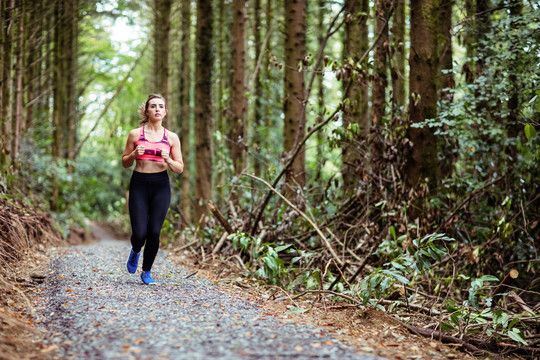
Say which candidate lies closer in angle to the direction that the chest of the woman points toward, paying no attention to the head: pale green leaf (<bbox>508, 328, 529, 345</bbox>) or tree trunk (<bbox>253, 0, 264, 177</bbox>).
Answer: the pale green leaf

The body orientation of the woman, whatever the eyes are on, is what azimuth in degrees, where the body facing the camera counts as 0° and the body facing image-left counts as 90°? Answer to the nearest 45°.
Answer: approximately 0°

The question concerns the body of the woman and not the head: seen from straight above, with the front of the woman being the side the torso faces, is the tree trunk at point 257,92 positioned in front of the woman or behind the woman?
behind

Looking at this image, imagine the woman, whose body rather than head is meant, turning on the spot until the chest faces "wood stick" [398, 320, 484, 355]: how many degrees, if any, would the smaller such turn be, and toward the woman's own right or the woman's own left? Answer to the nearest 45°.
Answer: approximately 45° to the woman's own left

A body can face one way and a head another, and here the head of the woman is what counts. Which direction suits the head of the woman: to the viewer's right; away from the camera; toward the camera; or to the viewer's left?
toward the camera

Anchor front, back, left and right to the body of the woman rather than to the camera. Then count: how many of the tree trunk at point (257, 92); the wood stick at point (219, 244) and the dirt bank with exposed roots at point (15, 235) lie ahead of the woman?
0

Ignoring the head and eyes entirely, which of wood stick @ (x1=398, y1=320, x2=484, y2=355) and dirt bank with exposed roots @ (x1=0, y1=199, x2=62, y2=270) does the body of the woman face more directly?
the wood stick

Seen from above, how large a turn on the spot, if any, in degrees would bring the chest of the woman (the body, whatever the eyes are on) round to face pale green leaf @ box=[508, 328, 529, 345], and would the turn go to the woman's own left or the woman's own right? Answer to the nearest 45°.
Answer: approximately 45° to the woman's own left

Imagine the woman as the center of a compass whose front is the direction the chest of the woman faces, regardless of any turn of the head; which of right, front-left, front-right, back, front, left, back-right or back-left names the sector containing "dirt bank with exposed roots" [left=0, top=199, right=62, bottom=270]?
back-right

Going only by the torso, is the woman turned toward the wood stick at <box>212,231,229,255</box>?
no

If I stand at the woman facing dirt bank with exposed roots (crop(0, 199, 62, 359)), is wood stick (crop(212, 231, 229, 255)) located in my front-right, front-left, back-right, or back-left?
back-right
